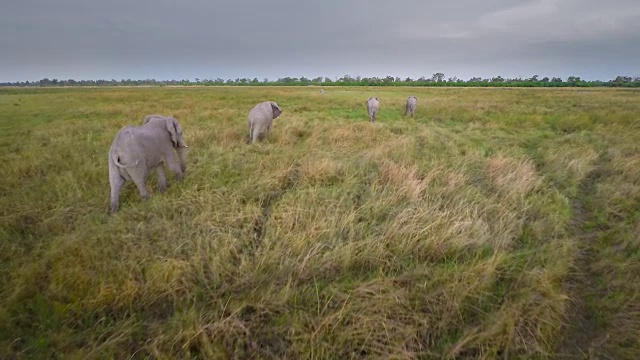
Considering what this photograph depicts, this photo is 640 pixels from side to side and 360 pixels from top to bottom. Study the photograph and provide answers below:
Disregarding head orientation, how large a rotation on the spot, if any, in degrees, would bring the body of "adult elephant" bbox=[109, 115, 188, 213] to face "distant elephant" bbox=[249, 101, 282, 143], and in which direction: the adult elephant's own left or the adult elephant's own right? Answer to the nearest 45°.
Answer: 0° — it already faces it

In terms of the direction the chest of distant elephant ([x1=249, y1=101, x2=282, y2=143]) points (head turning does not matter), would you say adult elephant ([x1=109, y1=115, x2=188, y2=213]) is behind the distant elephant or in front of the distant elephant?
behind

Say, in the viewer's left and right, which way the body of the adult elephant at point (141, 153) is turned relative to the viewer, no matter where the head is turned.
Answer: facing away from the viewer and to the right of the viewer

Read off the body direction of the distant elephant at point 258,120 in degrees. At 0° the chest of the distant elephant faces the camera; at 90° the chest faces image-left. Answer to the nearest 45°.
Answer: approximately 225°
